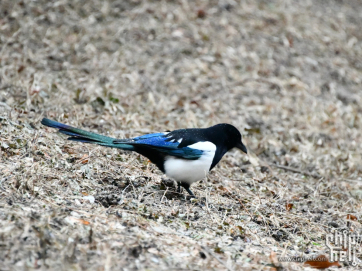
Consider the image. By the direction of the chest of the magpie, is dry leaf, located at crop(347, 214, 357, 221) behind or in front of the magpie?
in front

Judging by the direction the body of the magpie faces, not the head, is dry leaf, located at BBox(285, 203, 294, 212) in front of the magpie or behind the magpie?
in front

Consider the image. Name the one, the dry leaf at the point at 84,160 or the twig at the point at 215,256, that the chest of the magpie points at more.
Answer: the twig

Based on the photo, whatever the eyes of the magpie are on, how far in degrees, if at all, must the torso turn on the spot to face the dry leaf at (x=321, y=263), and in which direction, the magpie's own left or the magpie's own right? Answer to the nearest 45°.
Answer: approximately 45° to the magpie's own right

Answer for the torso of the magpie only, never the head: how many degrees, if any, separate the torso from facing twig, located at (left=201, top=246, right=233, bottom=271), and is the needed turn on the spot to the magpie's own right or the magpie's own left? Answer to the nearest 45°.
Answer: approximately 90° to the magpie's own right

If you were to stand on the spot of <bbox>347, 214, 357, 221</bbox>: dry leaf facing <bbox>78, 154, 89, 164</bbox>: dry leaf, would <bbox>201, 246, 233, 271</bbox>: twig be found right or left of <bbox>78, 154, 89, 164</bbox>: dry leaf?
left

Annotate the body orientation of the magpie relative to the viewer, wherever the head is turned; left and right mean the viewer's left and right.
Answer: facing to the right of the viewer
